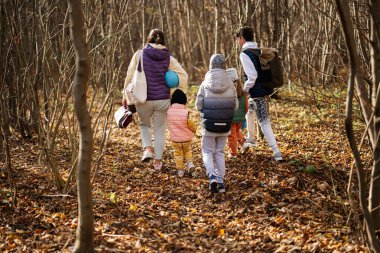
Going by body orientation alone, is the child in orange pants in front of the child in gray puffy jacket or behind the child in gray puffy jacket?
in front

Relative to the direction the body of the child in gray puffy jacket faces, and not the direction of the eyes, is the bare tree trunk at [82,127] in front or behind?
behind

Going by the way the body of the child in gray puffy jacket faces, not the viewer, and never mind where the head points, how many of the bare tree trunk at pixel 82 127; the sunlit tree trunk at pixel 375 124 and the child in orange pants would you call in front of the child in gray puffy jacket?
1

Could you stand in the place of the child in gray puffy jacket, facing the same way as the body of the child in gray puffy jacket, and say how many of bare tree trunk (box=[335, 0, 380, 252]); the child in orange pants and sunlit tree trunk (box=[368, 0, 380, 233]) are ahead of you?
1

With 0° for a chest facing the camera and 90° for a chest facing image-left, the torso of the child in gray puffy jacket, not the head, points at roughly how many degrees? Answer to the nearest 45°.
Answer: approximately 180°

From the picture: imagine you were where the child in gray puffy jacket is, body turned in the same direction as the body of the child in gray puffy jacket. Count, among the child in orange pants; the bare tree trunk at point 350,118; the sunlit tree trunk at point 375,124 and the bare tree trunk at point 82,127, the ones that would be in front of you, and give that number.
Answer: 1

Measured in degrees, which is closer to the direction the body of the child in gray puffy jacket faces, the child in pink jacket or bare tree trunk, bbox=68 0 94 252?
the child in pink jacket

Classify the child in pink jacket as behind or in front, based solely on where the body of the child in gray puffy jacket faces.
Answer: in front

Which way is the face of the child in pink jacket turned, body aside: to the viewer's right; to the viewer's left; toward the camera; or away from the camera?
away from the camera

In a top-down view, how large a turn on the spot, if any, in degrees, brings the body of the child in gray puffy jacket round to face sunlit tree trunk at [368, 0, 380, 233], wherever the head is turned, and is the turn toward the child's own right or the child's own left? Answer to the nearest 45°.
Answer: approximately 135° to the child's own right
